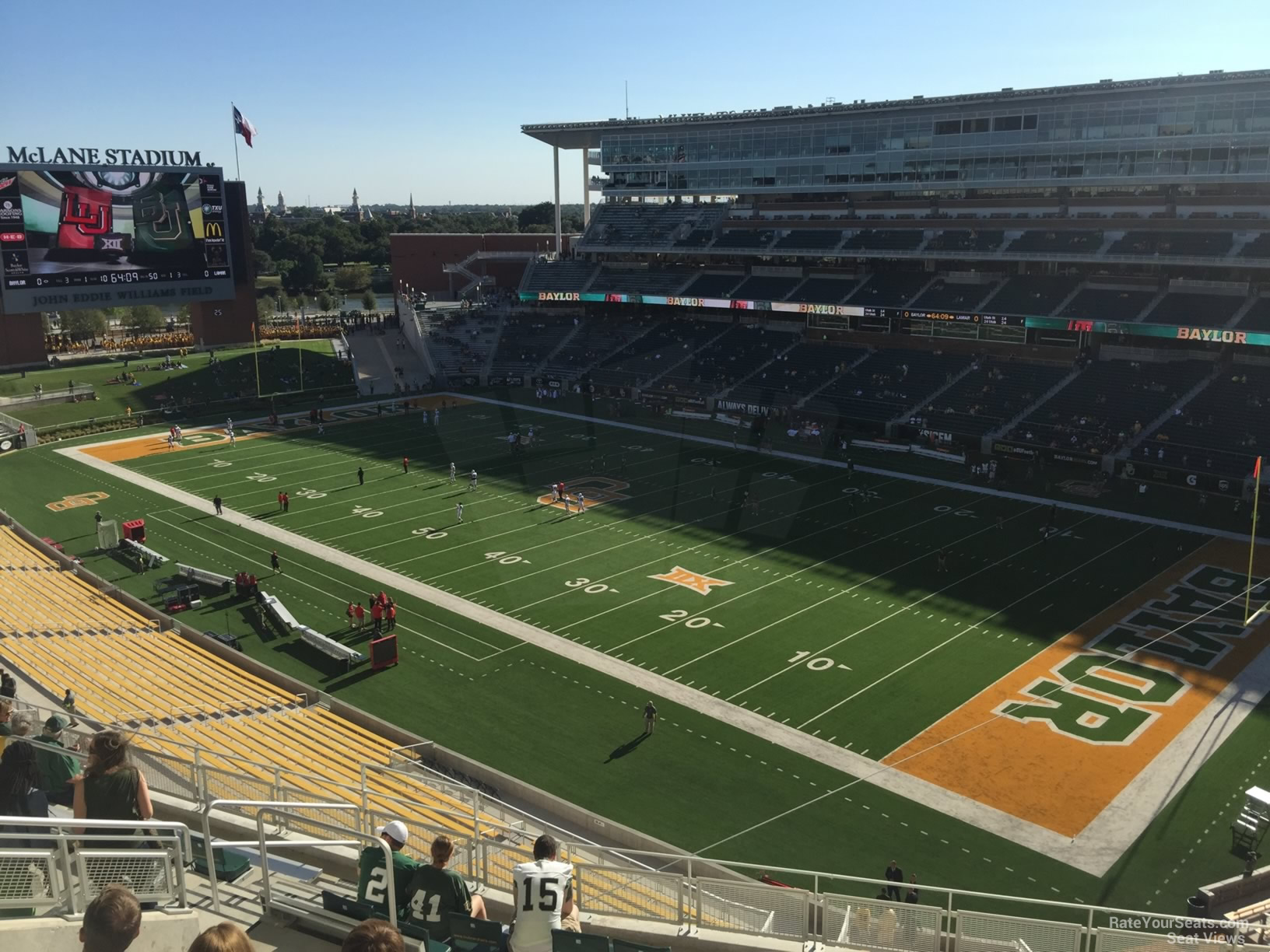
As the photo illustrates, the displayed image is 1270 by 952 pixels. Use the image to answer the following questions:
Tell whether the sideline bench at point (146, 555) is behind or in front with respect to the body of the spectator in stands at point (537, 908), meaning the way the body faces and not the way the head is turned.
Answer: in front

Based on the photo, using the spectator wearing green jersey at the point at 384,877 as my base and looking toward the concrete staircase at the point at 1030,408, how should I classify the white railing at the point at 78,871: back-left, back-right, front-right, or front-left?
back-left

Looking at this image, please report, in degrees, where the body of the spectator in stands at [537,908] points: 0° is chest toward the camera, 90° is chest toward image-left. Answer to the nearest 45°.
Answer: approximately 180°

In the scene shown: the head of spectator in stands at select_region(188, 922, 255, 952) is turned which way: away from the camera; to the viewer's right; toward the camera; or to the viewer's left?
away from the camera

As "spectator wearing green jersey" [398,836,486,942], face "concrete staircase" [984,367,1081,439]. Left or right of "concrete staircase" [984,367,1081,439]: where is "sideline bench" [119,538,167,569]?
left

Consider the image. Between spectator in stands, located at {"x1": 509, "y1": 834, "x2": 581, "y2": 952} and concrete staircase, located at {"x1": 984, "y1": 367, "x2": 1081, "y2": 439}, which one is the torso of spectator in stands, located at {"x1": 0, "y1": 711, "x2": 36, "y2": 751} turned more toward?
the concrete staircase

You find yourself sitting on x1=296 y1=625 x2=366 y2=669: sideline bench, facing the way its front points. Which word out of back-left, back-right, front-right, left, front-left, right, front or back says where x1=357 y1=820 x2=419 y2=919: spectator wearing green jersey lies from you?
back-right

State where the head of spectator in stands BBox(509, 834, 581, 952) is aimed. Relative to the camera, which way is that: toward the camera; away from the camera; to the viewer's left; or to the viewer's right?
away from the camera

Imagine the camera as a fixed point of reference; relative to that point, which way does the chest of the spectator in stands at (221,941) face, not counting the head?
away from the camera

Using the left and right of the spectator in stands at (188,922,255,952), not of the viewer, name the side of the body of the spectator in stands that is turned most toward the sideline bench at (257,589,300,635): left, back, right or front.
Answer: front

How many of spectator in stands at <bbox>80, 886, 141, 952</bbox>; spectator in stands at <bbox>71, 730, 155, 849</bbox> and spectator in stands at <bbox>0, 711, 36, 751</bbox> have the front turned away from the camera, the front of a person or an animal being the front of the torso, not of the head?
3

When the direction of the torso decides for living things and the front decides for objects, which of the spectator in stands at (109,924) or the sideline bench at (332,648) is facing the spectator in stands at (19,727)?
the spectator in stands at (109,924)

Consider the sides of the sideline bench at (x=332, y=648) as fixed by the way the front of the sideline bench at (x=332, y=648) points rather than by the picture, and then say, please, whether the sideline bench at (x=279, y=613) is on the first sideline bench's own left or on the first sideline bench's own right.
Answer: on the first sideline bench's own left

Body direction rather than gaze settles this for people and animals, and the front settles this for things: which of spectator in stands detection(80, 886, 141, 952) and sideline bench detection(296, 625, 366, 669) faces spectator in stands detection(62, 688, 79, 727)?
spectator in stands detection(80, 886, 141, 952)

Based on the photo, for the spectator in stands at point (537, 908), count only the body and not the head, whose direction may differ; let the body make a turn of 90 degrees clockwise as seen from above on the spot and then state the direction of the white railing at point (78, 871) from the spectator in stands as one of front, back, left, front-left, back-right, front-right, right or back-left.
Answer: back

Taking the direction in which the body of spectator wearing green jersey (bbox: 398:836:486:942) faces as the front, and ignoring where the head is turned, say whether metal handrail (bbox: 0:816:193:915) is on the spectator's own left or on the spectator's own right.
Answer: on the spectator's own left

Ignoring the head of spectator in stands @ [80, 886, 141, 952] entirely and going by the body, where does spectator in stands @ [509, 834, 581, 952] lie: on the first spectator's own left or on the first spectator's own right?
on the first spectator's own right

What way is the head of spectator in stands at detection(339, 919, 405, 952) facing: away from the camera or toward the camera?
away from the camera
